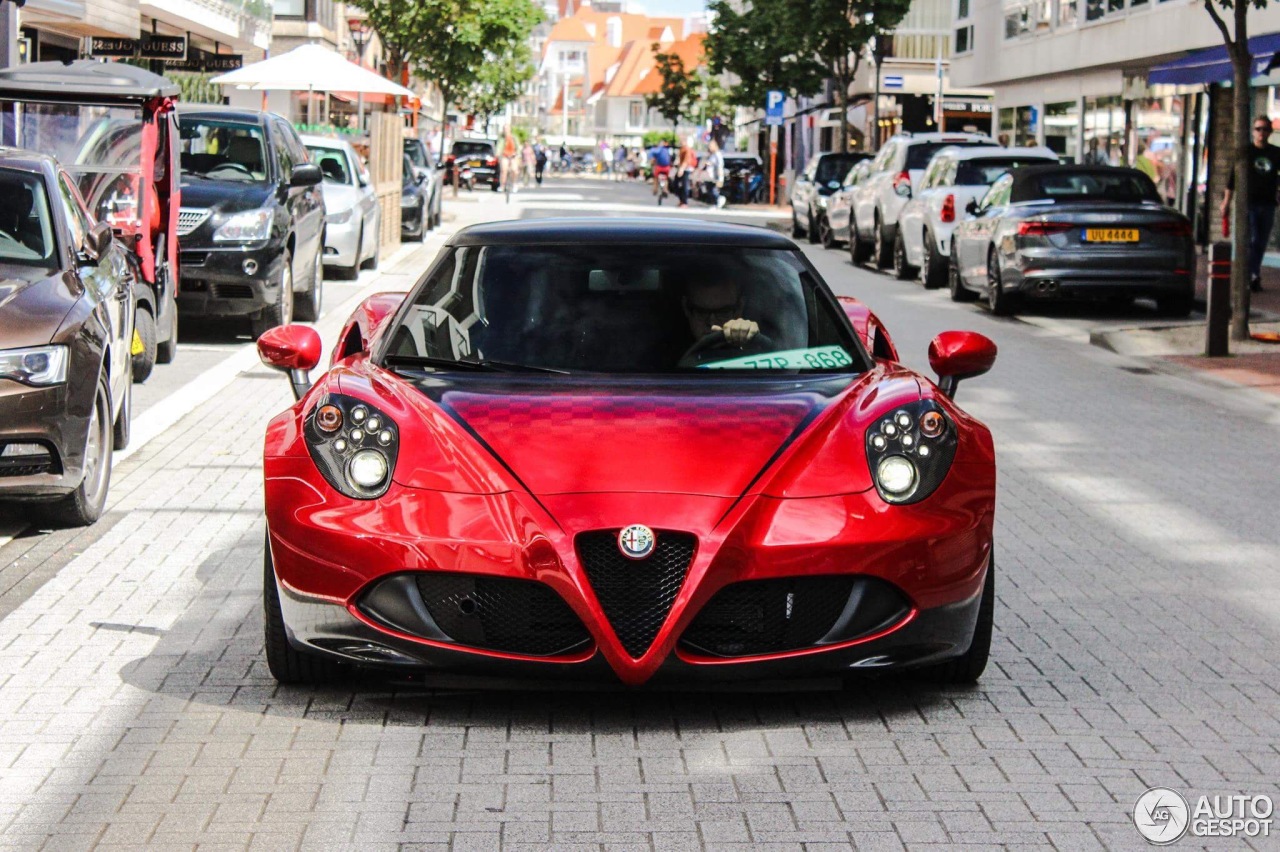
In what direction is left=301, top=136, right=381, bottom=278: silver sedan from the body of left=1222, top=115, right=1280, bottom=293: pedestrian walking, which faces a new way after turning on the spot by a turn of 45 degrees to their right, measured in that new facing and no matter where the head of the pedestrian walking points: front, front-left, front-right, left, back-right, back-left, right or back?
front-right

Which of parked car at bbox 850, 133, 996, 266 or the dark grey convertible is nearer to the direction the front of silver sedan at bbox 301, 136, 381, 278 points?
the dark grey convertible

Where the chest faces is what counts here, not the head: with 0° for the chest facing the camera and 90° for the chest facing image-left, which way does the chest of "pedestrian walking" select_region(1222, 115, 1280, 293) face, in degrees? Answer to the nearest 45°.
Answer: approximately 0°

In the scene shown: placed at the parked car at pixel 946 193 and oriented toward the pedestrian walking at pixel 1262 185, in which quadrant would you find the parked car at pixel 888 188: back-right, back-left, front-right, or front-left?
back-left

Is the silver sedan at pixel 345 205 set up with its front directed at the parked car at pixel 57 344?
yes

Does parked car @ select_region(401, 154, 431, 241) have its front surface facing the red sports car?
yes

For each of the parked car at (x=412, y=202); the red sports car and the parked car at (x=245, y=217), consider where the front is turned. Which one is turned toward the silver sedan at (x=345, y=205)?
the parked car at (x=412, y=202)
